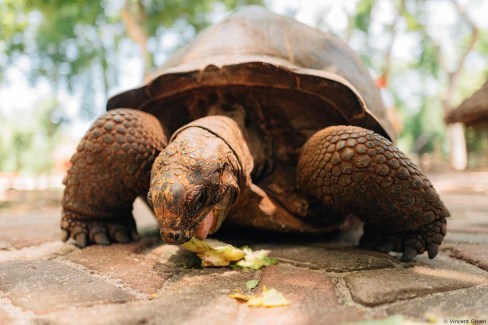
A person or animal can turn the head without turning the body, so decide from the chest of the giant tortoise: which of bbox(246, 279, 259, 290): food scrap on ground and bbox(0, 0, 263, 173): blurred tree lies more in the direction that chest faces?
the food scrap on ground

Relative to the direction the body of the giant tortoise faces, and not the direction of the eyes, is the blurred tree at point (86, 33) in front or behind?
behind

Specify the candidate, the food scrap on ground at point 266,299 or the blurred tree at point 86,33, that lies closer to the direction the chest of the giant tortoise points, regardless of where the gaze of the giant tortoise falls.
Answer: the food scrap on ground

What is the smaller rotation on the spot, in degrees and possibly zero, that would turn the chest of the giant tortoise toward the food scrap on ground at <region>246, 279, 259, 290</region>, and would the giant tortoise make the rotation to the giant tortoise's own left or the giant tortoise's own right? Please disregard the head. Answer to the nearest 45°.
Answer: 0° — it already faces it

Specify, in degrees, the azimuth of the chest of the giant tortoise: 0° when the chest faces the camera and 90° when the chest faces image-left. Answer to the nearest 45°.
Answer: approximately 0°

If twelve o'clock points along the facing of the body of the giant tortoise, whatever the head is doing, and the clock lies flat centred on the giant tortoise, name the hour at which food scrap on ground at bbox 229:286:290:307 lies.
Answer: The food scrap on ground is roughly at 12 o'clock from the giant tortoise.
